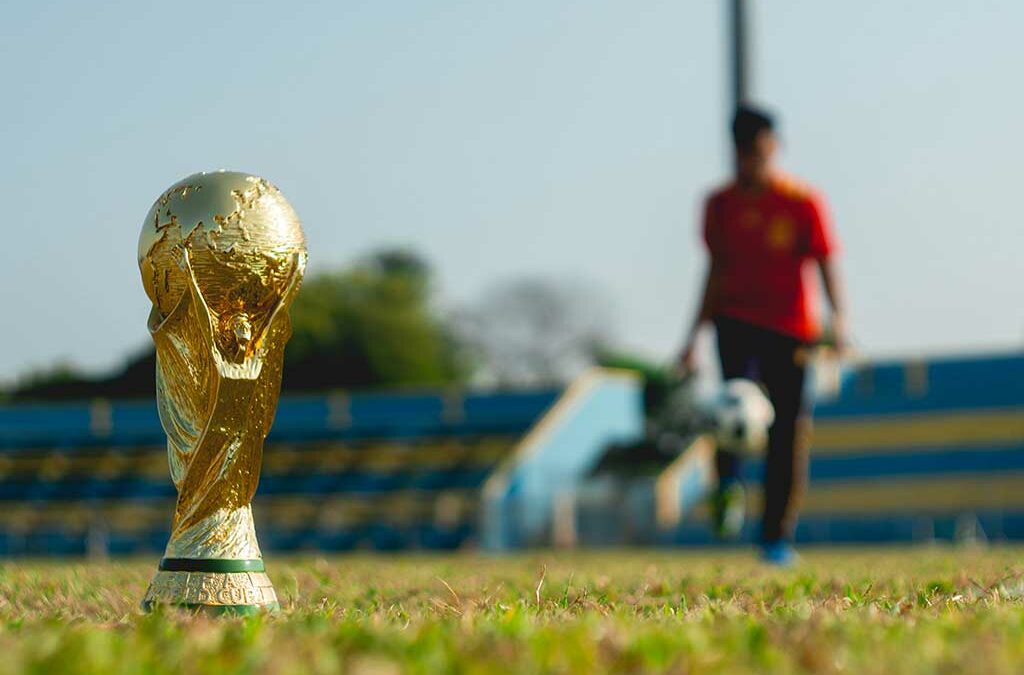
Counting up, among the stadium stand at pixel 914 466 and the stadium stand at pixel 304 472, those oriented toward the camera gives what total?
2

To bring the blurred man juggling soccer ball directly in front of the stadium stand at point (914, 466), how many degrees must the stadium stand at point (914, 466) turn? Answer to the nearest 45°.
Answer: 0° — it already faces them

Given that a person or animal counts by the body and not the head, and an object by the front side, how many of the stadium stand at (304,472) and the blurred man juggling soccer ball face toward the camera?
2

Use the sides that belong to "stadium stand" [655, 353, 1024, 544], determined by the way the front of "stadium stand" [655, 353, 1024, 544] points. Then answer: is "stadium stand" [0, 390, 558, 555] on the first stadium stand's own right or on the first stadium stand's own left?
on the first stadium stand's own right
